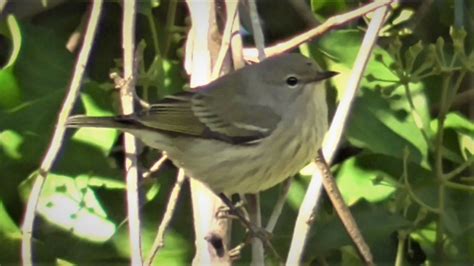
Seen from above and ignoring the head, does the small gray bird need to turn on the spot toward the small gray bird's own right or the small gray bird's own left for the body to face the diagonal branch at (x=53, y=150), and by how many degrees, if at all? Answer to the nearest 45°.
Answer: approximately 135° to the small gray bird's own right

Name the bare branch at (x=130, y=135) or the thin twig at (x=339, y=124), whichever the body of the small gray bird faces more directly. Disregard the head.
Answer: the thin twig

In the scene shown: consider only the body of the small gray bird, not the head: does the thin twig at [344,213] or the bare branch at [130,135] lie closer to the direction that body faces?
the thin twig

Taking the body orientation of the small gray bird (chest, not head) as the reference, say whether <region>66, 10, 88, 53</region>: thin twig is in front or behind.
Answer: behind

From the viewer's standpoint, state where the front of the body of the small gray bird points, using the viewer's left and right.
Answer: facing to the right of the viewer

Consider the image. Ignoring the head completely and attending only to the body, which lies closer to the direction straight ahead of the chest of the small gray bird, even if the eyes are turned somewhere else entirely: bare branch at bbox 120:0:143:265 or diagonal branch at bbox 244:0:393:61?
the diagonal branch
